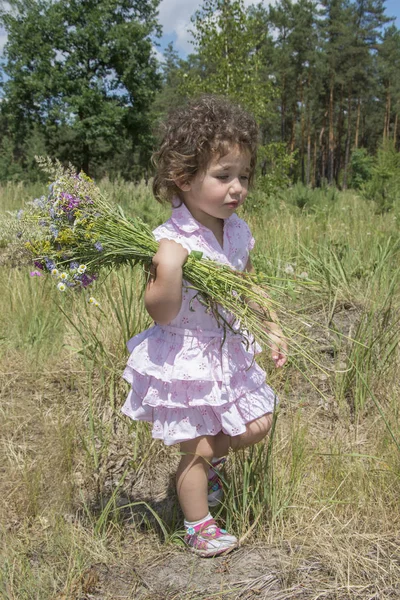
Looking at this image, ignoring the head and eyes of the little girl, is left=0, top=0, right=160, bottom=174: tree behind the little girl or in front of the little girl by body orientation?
behind

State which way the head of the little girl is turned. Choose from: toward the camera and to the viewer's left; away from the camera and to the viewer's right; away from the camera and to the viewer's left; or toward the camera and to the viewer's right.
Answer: toward the camera and to the viewer's right

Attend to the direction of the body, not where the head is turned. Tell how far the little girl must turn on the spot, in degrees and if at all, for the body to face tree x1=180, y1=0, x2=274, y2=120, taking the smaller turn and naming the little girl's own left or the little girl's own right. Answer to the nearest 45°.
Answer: approximately 135° to the little girl's own left

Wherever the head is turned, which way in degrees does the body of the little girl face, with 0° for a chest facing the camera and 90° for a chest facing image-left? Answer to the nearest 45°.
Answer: approximately 315°
